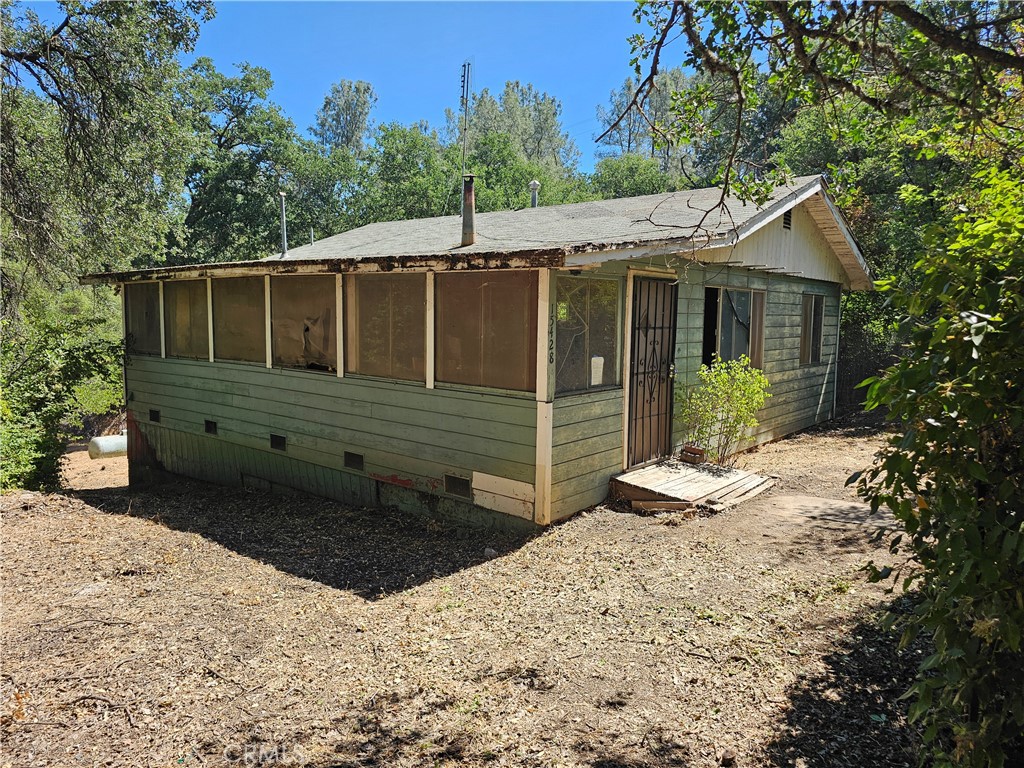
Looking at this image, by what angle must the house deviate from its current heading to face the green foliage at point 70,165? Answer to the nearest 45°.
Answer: approximately 180°

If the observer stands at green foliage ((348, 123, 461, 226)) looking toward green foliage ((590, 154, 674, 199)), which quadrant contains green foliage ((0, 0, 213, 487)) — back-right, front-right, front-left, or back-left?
back-right

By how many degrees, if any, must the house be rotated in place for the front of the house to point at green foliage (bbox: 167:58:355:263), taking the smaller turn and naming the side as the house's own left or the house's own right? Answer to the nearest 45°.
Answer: approximately 180°

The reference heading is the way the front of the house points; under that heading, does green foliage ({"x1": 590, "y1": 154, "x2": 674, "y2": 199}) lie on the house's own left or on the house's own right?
on the house's own left

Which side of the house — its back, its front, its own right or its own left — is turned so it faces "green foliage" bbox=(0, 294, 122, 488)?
back

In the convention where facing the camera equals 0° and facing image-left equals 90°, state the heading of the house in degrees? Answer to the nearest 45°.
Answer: approximately 315°

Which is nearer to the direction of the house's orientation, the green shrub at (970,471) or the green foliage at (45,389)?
the green shrub

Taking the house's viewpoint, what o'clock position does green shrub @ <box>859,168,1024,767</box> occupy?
The green shrub is roughly at 1 o'clock from the house.

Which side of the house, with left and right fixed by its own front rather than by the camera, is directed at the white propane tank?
back
